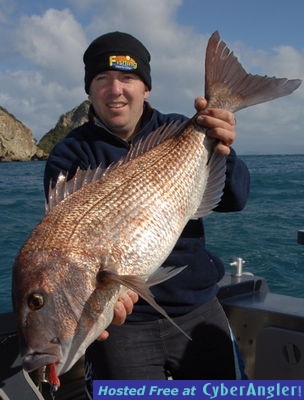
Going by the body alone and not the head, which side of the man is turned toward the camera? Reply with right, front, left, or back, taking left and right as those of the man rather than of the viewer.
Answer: front
